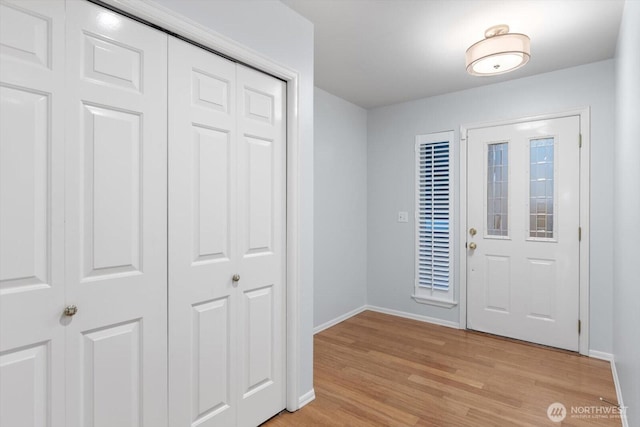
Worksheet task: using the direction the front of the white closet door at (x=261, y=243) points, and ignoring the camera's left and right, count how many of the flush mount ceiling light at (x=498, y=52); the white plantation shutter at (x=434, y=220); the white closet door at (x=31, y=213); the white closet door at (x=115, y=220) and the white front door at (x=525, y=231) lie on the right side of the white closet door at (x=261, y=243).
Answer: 2

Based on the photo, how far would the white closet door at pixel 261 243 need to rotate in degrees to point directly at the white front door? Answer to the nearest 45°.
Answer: approximately 45° to its left

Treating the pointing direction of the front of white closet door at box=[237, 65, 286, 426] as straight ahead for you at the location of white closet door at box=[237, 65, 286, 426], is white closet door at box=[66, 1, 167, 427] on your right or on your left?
on your right

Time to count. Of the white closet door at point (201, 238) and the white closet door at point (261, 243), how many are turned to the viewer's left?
0

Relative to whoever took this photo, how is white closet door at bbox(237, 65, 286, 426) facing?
facing the viewer and to the right of the viewer

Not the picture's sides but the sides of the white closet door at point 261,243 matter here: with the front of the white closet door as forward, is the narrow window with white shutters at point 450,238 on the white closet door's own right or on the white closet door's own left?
on the white closet door's own left

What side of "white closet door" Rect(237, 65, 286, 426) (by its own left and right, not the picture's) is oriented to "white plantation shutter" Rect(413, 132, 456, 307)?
left

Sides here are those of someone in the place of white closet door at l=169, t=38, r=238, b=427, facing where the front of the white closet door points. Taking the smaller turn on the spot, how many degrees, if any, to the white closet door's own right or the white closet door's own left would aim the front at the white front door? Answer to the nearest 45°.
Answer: approximately 45° to the white closet door's own left

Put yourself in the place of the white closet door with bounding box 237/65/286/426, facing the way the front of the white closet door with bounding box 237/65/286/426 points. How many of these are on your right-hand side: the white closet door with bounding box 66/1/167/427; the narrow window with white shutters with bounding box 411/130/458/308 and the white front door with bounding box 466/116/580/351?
1
